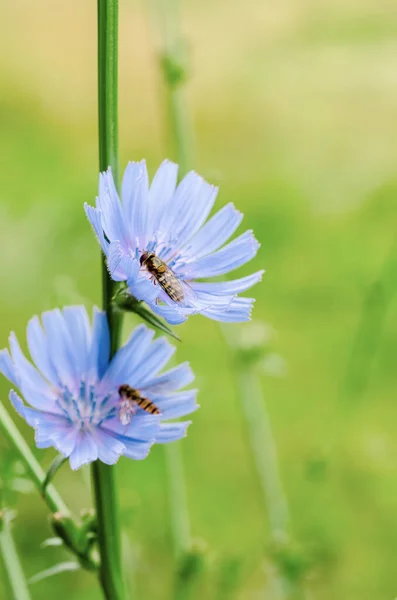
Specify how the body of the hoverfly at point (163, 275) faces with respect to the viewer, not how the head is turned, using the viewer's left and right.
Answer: facing away from the viewer and to the left of the viewer
